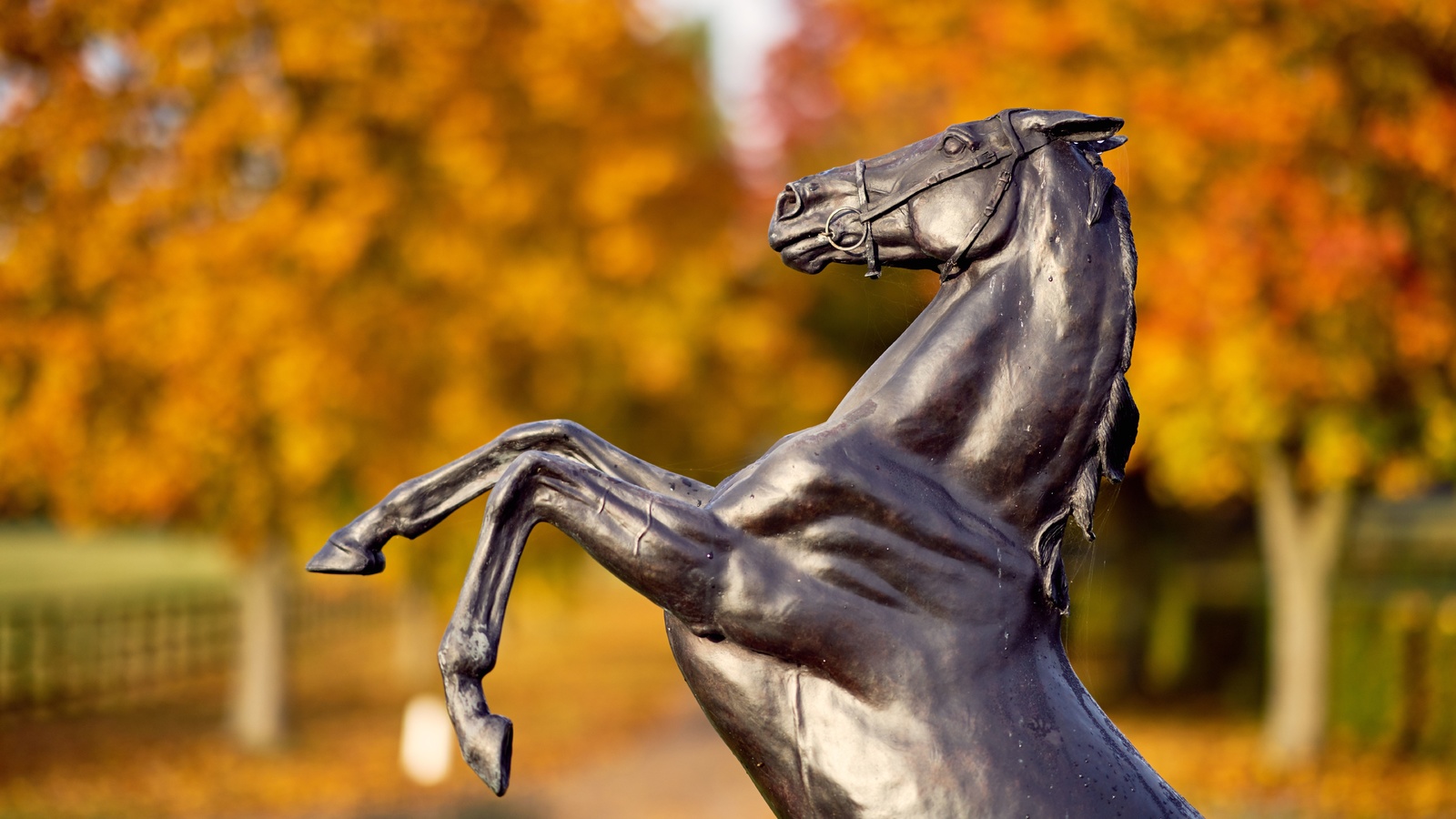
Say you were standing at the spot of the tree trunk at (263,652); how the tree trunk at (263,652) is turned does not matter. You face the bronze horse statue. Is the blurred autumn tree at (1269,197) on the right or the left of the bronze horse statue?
left

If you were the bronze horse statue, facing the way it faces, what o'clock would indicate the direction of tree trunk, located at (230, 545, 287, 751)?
The tree trunk is roughly at 2 o'clock from the bronze horse statue.

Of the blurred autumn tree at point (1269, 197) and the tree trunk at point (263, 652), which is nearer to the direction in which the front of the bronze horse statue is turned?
the tree trunk

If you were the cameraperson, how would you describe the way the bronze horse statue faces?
facing to the left of the viewer

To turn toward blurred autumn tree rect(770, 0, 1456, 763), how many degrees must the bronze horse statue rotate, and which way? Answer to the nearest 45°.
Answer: approximately 135° to its right
